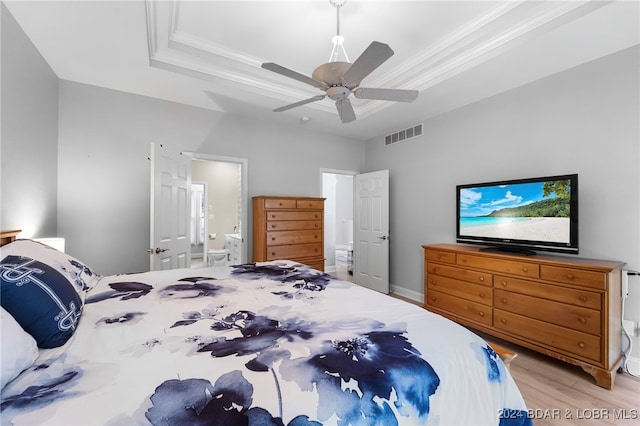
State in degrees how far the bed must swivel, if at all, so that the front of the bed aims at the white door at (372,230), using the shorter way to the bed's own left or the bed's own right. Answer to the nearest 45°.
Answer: approximately 45° to the bed's own left

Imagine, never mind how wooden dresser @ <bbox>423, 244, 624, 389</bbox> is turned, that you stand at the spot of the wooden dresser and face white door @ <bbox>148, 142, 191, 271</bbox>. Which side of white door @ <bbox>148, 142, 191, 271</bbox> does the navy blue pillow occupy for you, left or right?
left

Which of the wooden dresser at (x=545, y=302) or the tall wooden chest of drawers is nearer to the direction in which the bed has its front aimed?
the wooden dresser

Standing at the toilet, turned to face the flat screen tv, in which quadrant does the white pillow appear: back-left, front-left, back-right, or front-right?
front-right

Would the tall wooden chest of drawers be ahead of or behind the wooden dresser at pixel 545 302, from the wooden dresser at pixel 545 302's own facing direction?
ahead

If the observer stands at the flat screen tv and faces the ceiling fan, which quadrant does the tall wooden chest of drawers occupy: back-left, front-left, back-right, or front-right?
front-right

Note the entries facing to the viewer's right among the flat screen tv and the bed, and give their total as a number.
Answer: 1

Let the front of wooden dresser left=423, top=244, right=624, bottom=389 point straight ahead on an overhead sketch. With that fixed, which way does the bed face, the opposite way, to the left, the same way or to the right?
the opposite way

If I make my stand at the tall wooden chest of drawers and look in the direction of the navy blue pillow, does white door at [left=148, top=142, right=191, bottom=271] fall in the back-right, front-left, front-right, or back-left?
front-right

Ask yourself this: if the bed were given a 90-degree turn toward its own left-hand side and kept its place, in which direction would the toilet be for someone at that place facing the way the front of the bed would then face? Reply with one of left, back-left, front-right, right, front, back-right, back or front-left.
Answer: front

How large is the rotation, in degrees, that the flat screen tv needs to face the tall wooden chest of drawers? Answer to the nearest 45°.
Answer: approximately 45° to its right

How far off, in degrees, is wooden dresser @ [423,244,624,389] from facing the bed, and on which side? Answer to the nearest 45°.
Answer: approximately 45° to its left

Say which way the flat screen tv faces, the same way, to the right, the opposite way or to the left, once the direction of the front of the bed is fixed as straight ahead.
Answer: the opposite way

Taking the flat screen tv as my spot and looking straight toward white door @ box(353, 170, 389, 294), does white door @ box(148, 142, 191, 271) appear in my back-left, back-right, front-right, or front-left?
front-left

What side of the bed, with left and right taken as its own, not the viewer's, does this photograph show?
right

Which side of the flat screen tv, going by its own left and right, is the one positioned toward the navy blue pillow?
front

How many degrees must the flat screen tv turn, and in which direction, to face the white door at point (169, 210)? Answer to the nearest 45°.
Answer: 0° — it already faces it

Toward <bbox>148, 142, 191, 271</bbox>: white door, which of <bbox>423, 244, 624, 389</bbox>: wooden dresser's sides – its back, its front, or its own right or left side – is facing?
front

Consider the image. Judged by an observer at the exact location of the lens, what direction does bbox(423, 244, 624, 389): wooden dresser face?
facing the viewer and to the left of the viewer

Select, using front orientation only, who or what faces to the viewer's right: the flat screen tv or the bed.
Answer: the bed

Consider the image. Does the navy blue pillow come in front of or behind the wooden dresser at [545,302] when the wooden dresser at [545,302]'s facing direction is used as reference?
in front
